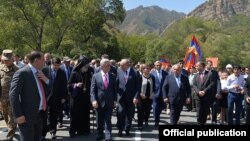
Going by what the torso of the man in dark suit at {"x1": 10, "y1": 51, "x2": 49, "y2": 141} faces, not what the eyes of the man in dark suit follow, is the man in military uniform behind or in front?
behind

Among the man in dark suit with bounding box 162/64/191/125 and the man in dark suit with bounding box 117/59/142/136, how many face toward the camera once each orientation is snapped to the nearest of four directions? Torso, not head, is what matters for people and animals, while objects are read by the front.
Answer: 2

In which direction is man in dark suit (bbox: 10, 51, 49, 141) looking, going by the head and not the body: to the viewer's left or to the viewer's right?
to the viewer's right

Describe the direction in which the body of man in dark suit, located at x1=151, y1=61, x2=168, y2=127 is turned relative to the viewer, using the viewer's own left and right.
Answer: facing the viewer

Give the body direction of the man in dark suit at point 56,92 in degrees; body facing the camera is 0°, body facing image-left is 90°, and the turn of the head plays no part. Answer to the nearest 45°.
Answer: approximately 45°

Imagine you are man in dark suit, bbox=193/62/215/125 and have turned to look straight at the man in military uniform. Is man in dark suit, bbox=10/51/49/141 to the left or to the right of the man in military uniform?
left

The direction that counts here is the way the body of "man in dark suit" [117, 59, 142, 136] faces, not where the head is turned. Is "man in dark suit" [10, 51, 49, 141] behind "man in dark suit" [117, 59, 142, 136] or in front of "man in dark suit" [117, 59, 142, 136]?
in front

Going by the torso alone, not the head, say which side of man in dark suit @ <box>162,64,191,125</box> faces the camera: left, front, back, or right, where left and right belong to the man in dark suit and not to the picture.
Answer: front

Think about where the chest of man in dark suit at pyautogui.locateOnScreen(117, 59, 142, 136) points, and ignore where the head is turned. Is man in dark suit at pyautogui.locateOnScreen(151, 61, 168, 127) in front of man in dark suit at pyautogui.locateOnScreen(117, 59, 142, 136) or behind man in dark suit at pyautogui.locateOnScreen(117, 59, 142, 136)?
behind

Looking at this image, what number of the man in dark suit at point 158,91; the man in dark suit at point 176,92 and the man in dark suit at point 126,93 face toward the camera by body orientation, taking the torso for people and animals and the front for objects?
3
